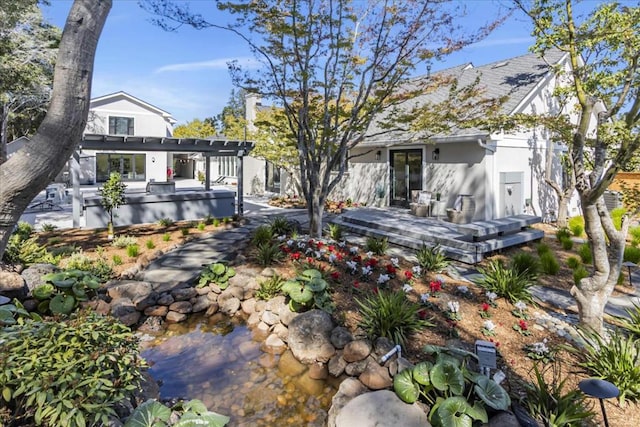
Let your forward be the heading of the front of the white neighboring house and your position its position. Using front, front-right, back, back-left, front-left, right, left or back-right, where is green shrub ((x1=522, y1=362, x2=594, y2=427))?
front

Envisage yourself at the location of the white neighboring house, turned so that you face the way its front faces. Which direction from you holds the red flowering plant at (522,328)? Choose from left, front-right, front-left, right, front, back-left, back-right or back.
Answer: front

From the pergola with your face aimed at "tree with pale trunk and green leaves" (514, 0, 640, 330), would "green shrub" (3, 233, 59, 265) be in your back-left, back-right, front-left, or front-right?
front-right

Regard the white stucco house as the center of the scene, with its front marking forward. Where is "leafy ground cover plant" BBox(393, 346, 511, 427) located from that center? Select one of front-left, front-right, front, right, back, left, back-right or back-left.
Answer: front-left

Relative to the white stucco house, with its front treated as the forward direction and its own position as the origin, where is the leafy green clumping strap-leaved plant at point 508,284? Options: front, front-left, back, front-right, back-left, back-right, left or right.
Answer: front-left

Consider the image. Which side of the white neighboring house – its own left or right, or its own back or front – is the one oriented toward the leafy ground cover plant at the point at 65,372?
front

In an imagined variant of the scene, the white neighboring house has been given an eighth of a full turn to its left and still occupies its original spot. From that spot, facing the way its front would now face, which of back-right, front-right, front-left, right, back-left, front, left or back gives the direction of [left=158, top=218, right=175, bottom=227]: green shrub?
front-right

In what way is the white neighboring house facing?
toward the camera

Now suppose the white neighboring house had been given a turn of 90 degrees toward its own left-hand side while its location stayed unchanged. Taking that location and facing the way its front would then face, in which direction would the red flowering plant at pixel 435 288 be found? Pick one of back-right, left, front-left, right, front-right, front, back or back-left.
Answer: right

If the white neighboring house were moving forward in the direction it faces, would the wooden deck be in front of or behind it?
in front

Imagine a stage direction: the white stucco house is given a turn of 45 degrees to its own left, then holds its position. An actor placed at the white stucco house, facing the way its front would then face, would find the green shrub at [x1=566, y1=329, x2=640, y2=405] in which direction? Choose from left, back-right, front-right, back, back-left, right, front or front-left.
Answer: front

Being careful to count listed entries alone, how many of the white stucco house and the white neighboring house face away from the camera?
0

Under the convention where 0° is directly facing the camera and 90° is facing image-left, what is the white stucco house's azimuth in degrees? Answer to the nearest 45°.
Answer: approximately 45°
